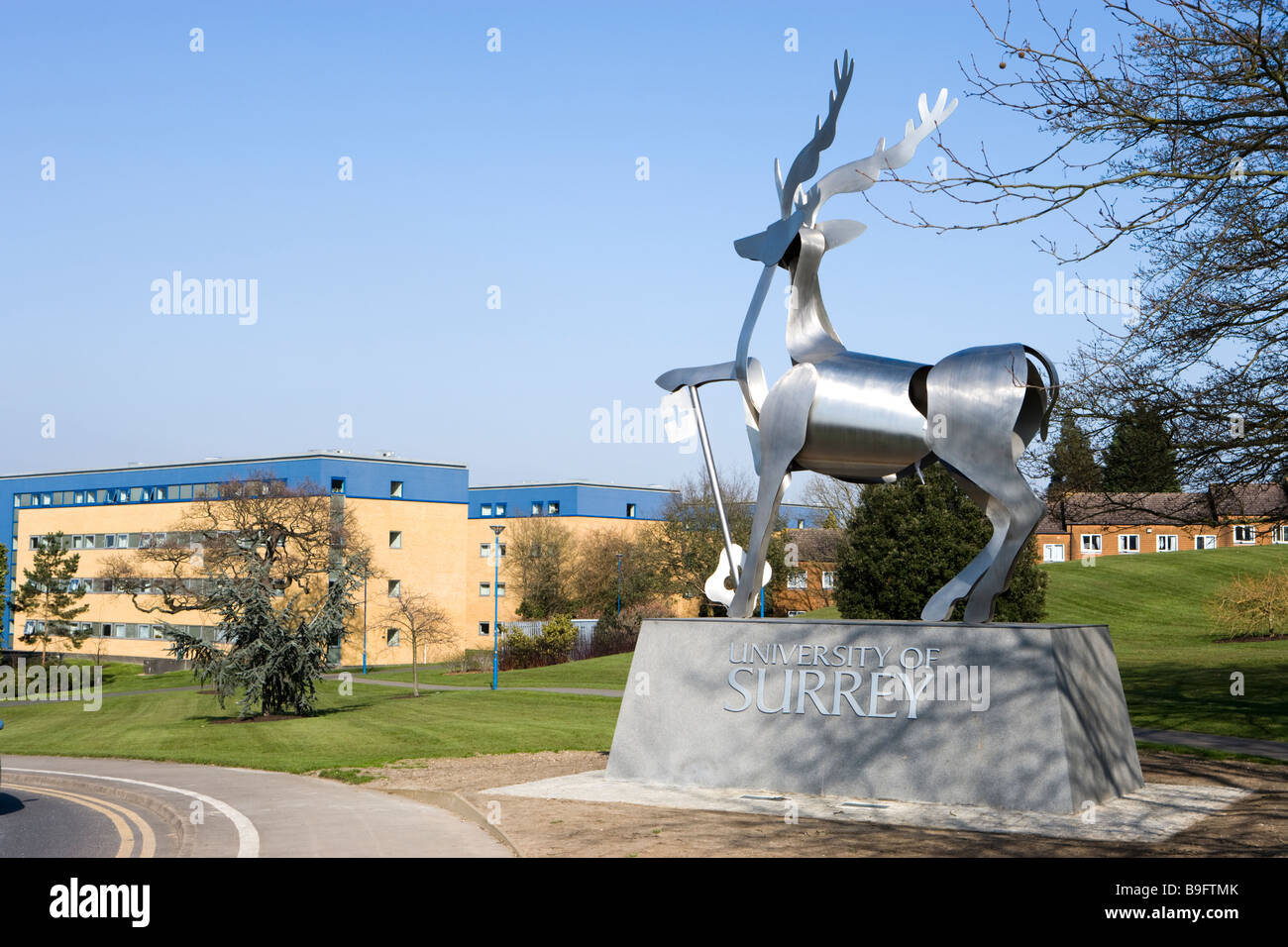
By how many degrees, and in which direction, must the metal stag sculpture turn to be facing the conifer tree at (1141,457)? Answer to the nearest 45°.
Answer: approximately 135° to its right

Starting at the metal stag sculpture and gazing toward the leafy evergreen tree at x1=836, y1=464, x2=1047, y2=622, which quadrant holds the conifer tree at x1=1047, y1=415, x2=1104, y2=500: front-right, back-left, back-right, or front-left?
front-right

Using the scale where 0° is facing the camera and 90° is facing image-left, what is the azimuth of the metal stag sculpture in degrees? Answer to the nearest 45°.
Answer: approximately 90°

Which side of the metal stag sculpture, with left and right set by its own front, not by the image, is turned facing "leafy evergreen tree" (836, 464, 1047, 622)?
right

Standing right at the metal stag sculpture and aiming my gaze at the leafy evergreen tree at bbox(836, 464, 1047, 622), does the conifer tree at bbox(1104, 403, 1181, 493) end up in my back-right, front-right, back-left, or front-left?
front-right
